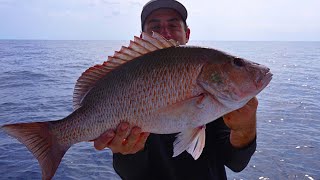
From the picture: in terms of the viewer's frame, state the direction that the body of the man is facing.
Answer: toward the camera

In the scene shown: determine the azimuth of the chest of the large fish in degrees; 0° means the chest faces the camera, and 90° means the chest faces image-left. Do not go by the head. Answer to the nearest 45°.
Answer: approximately 270°
